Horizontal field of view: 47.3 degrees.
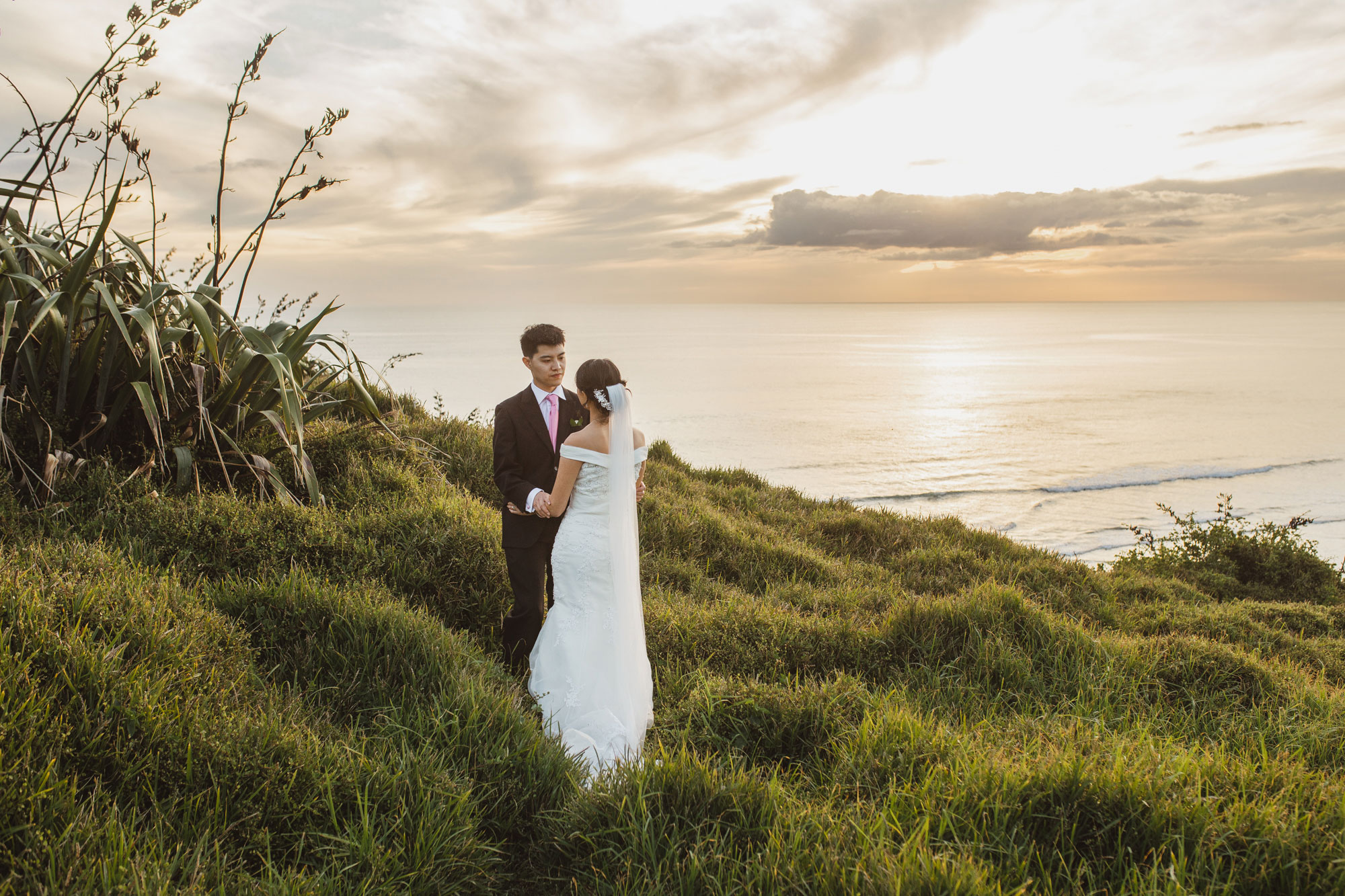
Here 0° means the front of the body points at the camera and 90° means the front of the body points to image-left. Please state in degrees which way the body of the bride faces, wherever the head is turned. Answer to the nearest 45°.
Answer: approximately 135°

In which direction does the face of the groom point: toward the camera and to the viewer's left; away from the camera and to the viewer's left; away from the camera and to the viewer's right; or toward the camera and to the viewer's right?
toward the camera and to the viewer's right

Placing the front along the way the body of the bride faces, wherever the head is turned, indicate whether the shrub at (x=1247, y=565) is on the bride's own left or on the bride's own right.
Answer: on the bride's own right

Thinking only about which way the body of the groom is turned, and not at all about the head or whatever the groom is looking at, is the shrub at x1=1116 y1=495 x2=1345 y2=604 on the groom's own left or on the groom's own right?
on the groom's own left

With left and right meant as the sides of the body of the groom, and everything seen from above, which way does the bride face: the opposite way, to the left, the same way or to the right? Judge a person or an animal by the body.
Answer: the opposite way

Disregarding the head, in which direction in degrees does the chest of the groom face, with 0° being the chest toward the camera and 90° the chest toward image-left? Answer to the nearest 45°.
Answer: approximately 315°

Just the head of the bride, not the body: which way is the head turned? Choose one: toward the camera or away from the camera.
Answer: away from the camera
